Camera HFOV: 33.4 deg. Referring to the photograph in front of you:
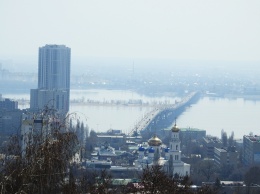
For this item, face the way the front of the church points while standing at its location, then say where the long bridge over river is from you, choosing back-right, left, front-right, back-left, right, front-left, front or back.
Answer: back-left

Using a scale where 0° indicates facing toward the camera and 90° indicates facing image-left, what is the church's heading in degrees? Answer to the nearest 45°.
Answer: approximately 315°
